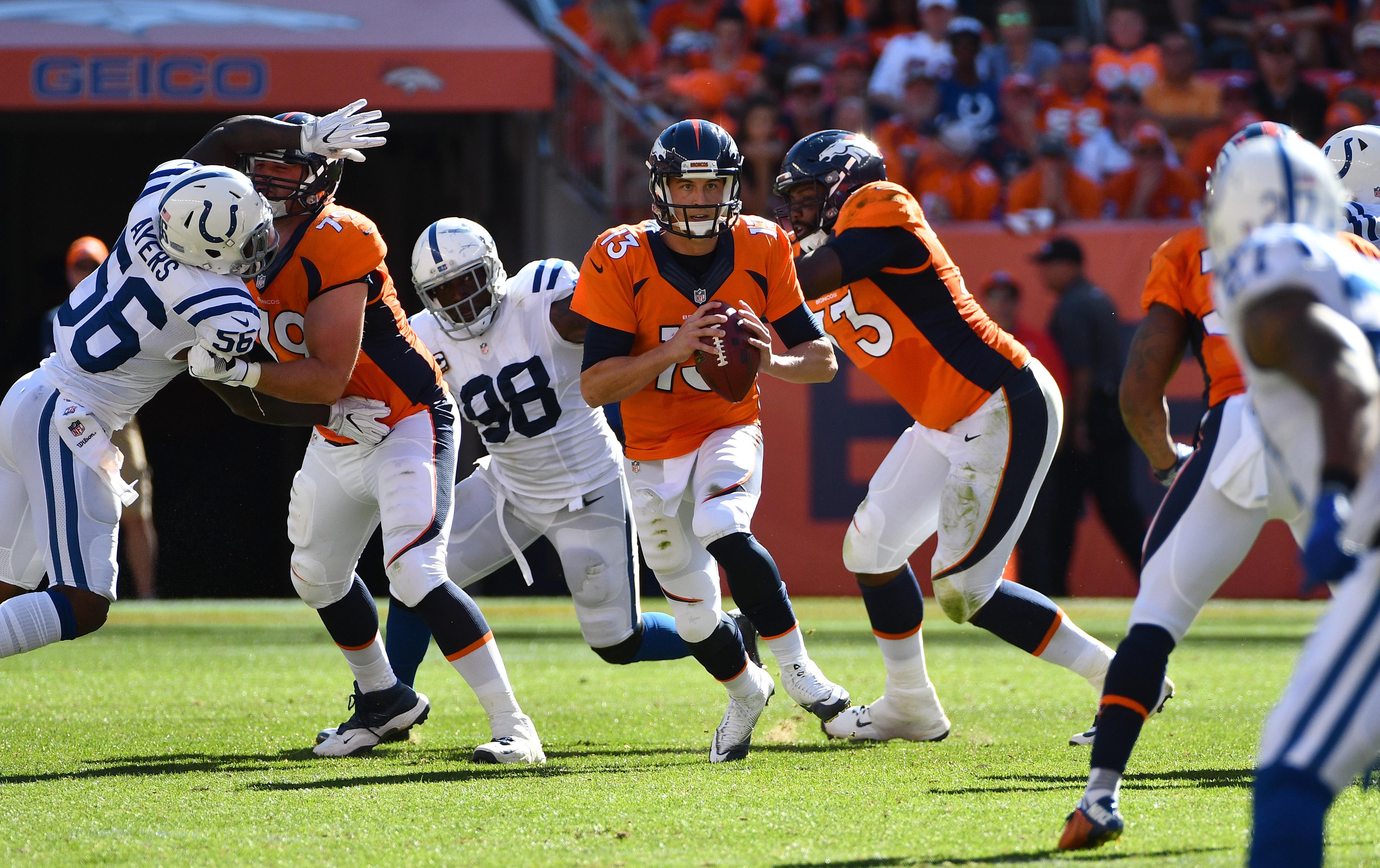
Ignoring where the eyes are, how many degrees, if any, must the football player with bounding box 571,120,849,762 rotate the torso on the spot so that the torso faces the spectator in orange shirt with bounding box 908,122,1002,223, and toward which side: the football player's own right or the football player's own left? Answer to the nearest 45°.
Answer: approximately 180°

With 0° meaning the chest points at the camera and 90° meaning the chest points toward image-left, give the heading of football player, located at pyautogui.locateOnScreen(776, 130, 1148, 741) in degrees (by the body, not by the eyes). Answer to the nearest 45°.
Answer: approximately 45°

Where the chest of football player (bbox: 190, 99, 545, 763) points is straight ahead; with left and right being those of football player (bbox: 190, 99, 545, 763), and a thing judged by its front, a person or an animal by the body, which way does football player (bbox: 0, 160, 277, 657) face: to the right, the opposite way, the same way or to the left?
the opposite way

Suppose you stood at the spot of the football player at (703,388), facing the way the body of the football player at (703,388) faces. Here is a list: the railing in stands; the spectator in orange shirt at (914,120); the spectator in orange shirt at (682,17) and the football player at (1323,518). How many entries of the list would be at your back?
3

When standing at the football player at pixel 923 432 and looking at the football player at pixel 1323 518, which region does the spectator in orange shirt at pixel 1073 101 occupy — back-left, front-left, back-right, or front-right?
back-left

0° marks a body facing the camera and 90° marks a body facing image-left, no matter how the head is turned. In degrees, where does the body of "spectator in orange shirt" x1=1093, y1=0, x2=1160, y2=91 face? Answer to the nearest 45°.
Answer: approximately 0°

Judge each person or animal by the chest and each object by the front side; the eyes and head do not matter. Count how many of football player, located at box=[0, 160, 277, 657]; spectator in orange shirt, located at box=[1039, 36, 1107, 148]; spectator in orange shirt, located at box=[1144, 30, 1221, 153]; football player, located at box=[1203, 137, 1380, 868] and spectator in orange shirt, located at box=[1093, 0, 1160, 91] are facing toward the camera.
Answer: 3

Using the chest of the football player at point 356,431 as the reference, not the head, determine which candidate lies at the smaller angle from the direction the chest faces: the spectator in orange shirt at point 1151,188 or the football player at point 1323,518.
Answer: the football player

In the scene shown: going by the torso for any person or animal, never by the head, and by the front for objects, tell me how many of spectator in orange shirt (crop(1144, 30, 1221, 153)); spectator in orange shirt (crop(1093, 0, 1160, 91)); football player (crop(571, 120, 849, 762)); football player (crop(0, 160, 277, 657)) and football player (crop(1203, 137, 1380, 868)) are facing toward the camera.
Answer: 3
